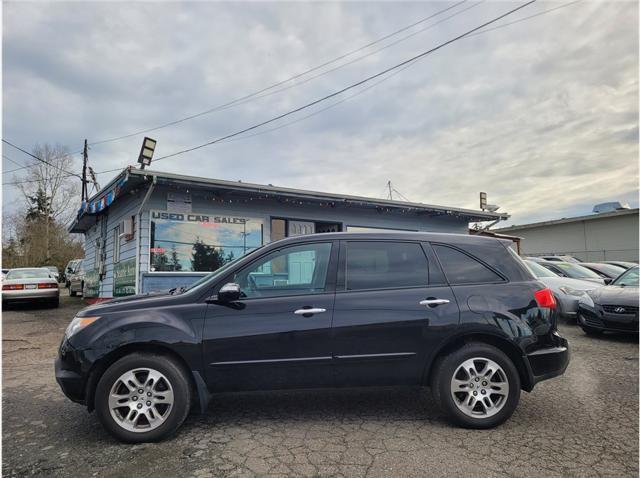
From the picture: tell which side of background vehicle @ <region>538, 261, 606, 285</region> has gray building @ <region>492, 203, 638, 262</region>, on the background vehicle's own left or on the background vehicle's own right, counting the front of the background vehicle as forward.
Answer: on the background vehicle's own left

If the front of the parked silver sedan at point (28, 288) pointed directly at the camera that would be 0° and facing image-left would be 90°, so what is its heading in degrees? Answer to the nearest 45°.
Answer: approximately 180°

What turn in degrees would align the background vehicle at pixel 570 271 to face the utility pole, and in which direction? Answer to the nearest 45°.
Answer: approximately 135° to its right

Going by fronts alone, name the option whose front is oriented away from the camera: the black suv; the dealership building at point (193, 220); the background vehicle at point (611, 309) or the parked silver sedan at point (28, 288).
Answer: the parked silver sedan

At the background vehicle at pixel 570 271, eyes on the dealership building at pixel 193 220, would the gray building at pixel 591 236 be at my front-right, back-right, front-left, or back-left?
back-right

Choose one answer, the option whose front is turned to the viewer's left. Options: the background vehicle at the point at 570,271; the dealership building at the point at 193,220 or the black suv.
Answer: the black suv

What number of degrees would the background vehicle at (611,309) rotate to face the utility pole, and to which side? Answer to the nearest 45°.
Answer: approximately 45° to its right

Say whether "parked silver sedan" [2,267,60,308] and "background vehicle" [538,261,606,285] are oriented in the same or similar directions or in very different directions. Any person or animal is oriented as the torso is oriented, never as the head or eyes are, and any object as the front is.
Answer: very different directions

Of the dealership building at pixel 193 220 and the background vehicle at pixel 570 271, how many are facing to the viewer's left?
0

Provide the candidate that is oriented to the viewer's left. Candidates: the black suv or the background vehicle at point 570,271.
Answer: the black suv

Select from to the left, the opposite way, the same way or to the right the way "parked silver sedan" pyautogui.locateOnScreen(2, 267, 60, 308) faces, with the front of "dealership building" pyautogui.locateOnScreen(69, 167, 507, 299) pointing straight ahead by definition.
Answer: the opposite way

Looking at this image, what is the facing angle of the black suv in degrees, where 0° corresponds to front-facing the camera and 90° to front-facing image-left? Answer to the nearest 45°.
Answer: approximately 90°
